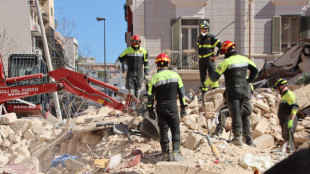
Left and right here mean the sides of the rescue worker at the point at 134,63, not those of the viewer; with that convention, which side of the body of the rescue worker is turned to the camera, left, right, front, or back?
front

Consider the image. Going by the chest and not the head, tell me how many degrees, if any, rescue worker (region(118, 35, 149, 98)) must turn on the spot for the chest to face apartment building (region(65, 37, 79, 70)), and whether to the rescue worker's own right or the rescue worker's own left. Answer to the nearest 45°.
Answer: approximately 180°

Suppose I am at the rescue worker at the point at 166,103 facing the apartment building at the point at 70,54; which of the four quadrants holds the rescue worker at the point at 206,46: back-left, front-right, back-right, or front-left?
front-right

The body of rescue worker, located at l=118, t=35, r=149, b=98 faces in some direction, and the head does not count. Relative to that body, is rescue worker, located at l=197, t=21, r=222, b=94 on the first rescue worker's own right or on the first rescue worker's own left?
on the first rescue worker's own left

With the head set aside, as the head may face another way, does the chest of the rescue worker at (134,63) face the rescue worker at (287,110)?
no

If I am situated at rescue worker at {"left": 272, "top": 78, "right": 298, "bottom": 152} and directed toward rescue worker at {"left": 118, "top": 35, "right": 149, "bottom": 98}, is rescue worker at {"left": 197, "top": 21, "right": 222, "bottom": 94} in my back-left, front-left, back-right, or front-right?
front-right

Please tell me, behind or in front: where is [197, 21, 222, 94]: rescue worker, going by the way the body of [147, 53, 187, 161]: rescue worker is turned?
in front

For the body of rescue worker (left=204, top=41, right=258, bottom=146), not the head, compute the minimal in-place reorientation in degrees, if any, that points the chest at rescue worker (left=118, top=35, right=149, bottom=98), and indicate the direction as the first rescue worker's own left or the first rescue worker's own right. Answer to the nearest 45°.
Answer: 0° — they already face them

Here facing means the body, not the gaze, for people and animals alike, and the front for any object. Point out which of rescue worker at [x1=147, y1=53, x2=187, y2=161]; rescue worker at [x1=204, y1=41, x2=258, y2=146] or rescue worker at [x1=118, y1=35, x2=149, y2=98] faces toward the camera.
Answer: rescue worker at [x1=118, y1=35, x2=149, y2=98]

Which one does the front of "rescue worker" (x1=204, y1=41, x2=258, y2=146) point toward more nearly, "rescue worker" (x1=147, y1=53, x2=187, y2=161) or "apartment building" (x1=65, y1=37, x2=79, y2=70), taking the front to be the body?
the apartment building

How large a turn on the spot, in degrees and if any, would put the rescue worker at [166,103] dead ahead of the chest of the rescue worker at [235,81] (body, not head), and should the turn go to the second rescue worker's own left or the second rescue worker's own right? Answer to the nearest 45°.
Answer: approximately 90° to the second rescue worker's own left

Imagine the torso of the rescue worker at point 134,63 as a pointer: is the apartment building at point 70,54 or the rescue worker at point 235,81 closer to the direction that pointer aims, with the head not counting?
the rescue worker

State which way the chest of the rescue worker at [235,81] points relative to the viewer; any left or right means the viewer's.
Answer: facing away from the viewer and to the left of the viewer

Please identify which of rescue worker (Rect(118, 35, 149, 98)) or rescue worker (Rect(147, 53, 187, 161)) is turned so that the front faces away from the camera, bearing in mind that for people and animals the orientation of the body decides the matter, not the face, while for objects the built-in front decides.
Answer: rescue worker (Rect(147, 53, 187, 161))

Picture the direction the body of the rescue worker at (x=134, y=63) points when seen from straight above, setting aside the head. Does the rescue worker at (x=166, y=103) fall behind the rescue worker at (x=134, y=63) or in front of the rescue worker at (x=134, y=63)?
in front
